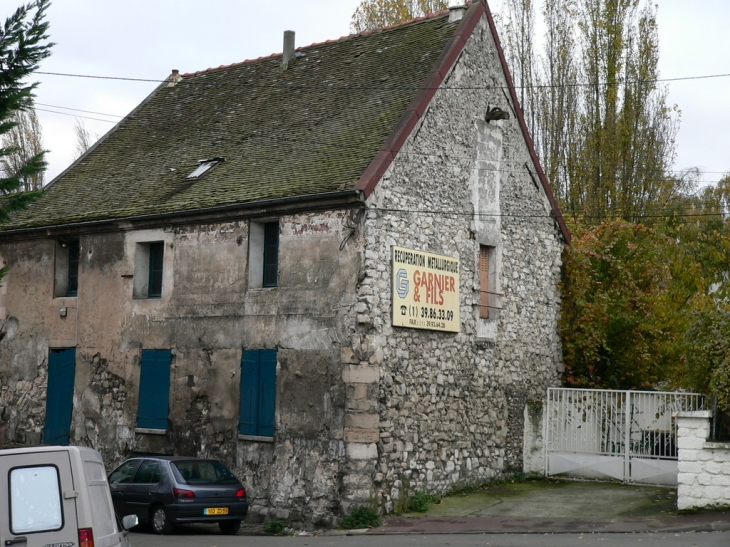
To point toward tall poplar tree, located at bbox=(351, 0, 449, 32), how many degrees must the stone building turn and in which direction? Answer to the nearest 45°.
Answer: approximately 135° to its right

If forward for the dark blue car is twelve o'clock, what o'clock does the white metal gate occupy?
The white metal gate is roughly at 4 o'clock from the dark blue car.

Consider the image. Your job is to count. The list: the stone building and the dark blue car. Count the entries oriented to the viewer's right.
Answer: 0

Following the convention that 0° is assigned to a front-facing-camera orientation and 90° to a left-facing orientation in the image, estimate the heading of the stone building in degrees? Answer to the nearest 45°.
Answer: approximately 45°

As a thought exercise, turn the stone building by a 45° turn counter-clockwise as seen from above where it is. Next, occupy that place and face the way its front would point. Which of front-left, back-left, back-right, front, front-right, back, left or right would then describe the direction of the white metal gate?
left

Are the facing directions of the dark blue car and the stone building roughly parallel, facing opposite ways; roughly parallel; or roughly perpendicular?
roughly perpendicular

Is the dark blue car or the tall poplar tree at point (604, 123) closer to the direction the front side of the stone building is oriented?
the dark blue car

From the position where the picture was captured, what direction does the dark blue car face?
facing away from the viewer and to the left of the viewer

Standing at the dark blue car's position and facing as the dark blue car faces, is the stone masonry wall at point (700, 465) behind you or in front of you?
behind

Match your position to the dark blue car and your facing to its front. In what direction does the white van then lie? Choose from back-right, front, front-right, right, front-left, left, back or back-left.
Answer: back-left

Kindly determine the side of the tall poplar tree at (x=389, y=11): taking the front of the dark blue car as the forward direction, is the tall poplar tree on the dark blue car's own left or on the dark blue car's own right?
on the dark blue car's own right

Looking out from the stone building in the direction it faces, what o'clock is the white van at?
The white van is roughly at 11 o'clock from the stone building.

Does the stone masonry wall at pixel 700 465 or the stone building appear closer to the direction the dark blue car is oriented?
the stone building
